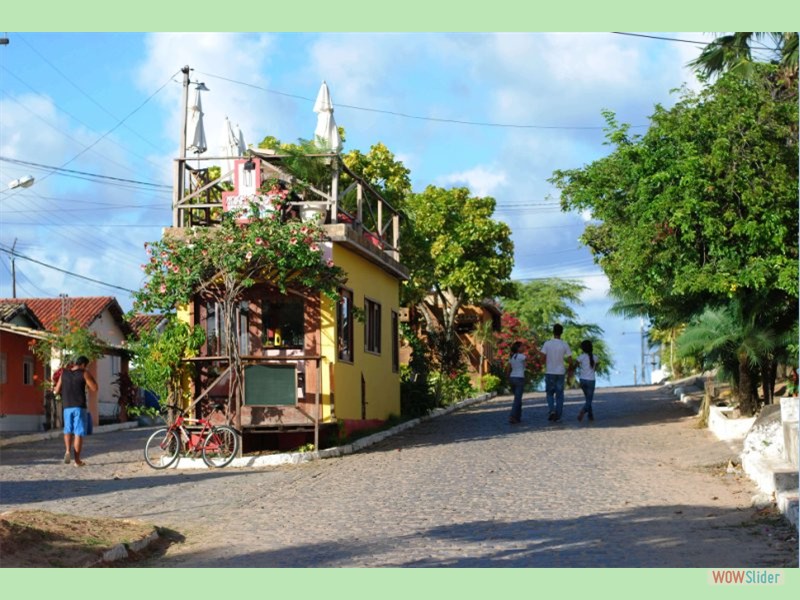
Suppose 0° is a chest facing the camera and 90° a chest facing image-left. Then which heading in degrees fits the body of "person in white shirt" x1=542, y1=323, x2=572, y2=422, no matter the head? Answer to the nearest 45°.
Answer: approximately 180°

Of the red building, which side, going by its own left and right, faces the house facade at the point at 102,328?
left

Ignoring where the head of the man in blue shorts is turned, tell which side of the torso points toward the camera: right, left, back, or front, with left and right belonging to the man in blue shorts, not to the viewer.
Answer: back

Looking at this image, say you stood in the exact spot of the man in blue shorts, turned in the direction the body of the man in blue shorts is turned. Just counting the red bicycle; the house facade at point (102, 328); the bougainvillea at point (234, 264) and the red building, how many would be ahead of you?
2

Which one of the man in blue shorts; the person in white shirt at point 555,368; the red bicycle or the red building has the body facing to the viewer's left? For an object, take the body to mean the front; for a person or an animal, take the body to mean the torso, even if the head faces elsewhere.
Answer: the red bicycle

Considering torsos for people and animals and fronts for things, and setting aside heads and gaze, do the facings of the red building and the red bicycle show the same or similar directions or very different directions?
very different directions

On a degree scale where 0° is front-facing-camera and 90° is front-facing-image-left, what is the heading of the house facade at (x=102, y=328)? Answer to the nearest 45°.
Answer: approximately 315°

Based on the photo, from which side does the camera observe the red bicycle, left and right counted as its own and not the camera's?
left

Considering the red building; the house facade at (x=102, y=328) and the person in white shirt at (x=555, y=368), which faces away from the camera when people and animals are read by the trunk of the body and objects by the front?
the person in white shirt
